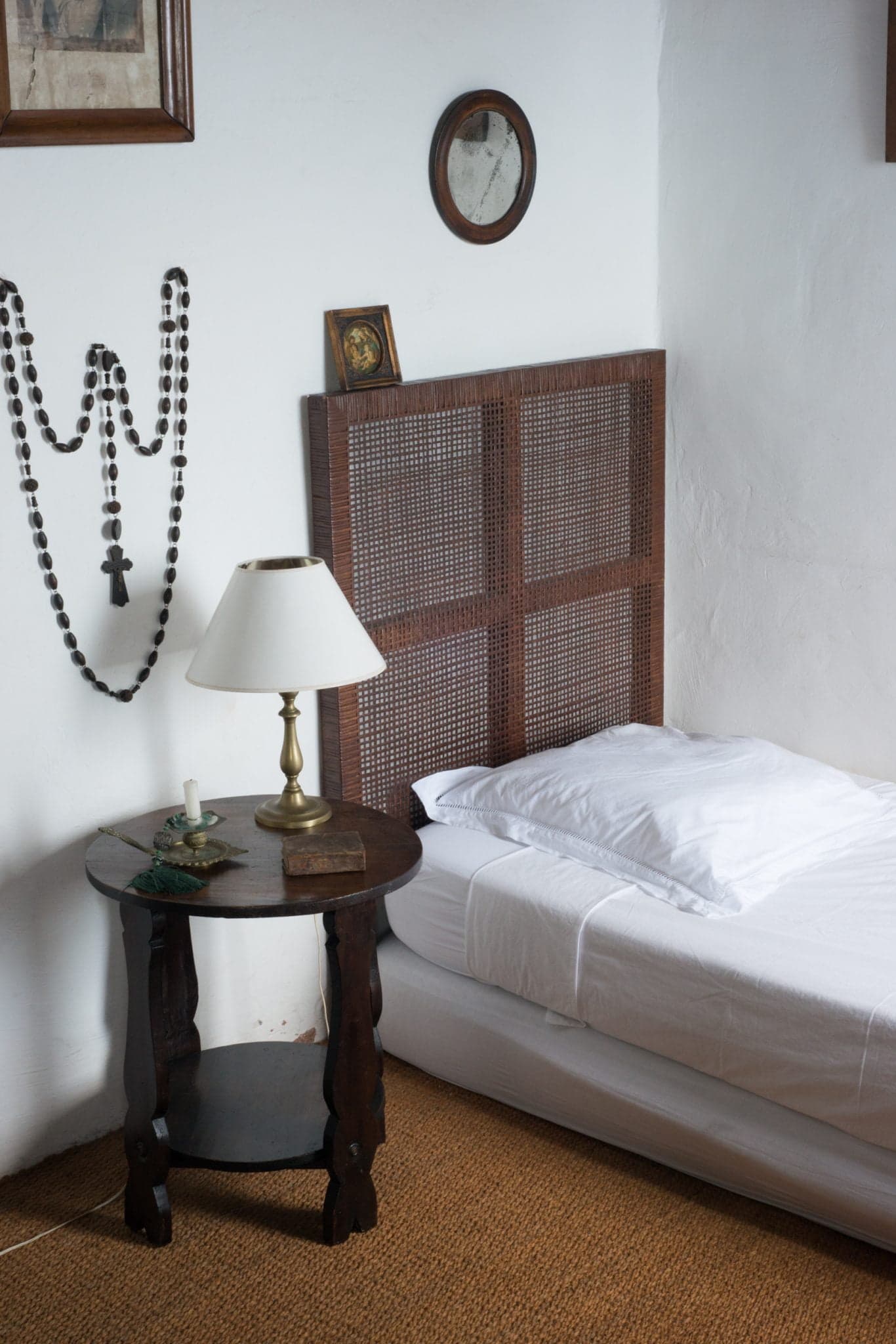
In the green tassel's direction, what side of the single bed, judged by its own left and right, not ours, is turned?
right

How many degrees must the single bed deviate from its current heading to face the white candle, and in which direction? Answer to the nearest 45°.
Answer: approximately 90° to its right

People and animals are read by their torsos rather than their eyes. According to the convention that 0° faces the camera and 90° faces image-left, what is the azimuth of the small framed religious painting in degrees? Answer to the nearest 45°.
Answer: approximately 315°

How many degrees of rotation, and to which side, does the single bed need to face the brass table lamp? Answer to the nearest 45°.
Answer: approximately 90° to its right
